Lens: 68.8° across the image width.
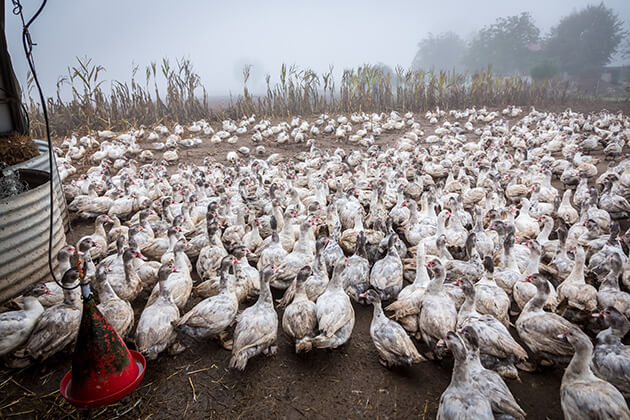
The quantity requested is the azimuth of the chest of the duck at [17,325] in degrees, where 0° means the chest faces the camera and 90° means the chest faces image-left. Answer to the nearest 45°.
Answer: approximately 270°

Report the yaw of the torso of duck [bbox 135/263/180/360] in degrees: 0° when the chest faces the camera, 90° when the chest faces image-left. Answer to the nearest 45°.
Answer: approximately 225°

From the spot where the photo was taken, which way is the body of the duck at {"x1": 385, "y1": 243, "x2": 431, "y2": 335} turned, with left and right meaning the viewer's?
facing away from the viewer and to the right of the viewer

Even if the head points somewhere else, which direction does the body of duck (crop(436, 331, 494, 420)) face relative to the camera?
away from the camera

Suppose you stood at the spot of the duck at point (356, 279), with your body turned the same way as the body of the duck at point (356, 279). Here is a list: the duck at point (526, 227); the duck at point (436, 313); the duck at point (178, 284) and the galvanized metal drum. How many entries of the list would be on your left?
2

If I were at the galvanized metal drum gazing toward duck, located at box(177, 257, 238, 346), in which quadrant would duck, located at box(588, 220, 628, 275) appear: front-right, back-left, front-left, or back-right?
front-left

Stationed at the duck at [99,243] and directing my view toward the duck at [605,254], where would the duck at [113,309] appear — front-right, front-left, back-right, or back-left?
front-right
